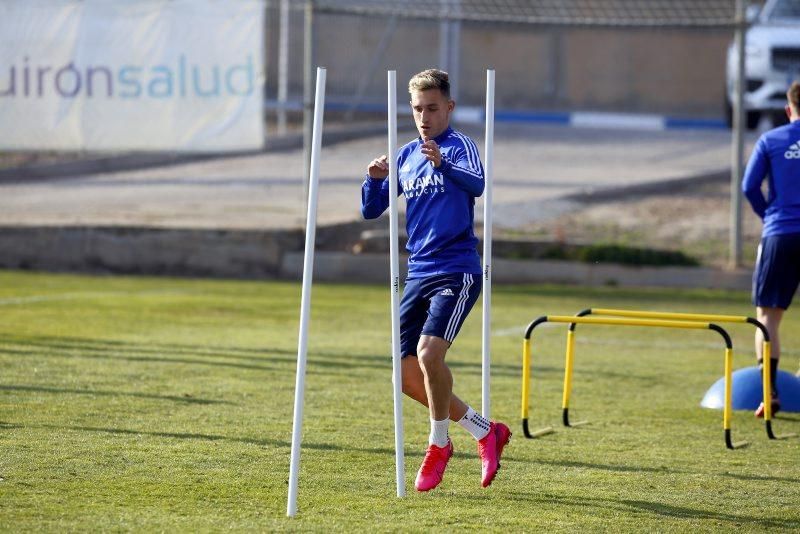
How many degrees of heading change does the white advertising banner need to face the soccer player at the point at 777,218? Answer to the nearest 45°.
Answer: approximately 45° to its left

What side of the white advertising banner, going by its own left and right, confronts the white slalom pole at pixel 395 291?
front

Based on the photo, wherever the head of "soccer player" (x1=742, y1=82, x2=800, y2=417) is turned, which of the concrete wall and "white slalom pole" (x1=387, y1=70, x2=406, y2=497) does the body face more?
the concrete wall

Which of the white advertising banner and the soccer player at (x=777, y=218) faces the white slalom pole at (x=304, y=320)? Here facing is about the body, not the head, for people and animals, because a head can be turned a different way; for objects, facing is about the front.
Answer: the white advertising banner

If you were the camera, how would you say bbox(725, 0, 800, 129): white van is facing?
facing the viewer

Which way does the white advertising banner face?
toward the camera

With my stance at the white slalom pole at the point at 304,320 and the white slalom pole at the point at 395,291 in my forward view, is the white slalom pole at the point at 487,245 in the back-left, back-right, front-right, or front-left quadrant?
front-left

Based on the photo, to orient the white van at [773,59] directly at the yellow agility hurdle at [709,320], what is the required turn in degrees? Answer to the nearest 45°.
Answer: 0° — it already faces it

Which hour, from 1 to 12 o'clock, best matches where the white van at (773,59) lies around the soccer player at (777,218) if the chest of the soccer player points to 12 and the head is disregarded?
The white van is roughly at 12 o'clock from the soccer player.

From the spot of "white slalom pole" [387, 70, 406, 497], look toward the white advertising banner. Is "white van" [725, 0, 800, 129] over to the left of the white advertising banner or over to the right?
right

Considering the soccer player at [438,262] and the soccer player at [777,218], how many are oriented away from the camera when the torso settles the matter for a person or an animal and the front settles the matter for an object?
1

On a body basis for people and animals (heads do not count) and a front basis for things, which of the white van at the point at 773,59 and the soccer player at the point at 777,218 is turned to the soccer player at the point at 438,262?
the white van

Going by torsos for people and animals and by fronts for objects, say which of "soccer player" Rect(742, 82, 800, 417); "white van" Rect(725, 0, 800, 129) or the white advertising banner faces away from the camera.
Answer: the soccer player

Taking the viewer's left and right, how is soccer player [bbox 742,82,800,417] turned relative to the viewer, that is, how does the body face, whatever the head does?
facing away from the viewer

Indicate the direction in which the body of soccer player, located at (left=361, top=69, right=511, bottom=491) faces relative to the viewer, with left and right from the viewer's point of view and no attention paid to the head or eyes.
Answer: facing the viewer and to the left of the viewer
